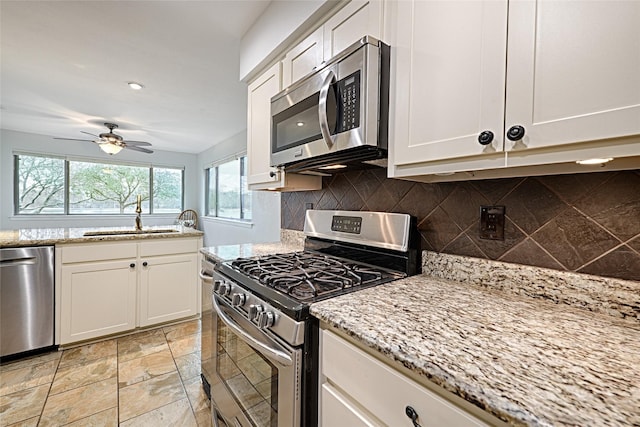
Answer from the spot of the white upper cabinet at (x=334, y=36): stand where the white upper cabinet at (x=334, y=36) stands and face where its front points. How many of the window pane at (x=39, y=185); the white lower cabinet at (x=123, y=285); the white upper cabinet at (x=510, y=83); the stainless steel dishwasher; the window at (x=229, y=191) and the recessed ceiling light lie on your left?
1

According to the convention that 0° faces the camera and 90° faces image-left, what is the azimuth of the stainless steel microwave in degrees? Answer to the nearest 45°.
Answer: approximately 45°

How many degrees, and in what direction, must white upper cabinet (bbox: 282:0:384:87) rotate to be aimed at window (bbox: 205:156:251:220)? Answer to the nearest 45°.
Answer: approximately 90° to its right

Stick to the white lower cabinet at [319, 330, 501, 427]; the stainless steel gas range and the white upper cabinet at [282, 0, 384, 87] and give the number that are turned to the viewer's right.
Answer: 0

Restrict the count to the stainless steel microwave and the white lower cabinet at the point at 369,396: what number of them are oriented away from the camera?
0

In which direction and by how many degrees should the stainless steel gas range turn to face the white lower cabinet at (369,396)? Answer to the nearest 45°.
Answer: approximately 90° to its left

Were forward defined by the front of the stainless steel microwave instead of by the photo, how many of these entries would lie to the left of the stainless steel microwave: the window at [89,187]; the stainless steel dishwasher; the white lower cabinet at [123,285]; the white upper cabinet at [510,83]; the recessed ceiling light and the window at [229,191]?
1

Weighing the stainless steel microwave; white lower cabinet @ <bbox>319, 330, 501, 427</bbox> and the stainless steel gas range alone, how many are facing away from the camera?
0

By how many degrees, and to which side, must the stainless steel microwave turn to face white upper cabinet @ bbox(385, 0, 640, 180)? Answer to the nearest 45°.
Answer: approximately 90° to its left

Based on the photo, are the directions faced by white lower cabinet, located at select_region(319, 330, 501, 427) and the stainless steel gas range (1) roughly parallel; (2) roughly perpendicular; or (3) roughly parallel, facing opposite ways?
roughly parallel

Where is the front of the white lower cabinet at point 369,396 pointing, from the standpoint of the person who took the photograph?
facing the viewer and to the left of the viewer

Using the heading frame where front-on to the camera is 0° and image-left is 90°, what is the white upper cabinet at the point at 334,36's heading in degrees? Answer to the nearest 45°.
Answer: approximately 45°

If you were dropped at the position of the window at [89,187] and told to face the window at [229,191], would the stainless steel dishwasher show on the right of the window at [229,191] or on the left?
right

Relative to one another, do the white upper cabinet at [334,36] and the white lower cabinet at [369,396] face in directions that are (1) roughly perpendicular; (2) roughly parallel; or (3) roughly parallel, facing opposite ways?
roughly parallel

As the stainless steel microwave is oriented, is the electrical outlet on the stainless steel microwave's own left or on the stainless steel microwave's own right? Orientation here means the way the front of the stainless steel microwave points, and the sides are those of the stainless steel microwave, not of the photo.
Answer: on the stainless steel microwave's own left

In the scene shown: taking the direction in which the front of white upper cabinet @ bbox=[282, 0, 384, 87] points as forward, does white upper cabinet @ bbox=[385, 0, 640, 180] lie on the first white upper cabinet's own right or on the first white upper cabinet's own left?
on the first white upper cabinet's own left
